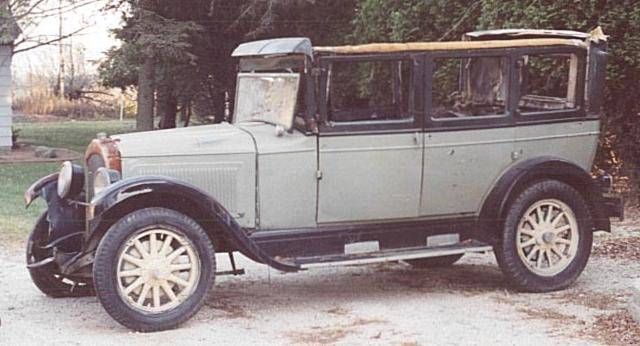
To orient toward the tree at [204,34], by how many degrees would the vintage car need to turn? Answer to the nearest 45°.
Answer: approximately 135° to its right

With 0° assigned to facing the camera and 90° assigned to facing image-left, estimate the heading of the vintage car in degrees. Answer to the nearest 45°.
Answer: approximately 45°

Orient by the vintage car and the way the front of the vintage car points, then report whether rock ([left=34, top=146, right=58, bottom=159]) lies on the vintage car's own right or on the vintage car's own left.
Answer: on the vintage car's own right
